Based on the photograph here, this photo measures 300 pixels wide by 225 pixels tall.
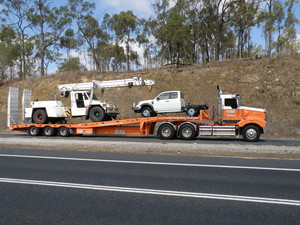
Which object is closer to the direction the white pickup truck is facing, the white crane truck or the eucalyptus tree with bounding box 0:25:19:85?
the white crane truck

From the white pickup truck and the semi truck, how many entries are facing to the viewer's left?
1

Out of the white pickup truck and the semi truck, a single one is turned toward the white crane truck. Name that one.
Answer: the white pickup truck

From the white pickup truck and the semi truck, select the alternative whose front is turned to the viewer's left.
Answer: the white pickup truck

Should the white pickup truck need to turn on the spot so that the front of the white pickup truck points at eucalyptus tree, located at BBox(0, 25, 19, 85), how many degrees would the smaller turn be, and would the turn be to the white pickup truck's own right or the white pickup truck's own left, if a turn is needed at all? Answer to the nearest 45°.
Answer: approximately 45° to the white pickup truck's own right

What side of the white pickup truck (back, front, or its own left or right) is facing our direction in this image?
left

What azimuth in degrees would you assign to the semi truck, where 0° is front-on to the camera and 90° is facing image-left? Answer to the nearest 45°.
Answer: approximately 270°

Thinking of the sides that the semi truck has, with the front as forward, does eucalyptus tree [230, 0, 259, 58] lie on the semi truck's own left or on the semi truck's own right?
on the semi truck's own left

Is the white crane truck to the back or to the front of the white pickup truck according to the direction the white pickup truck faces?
to the front
